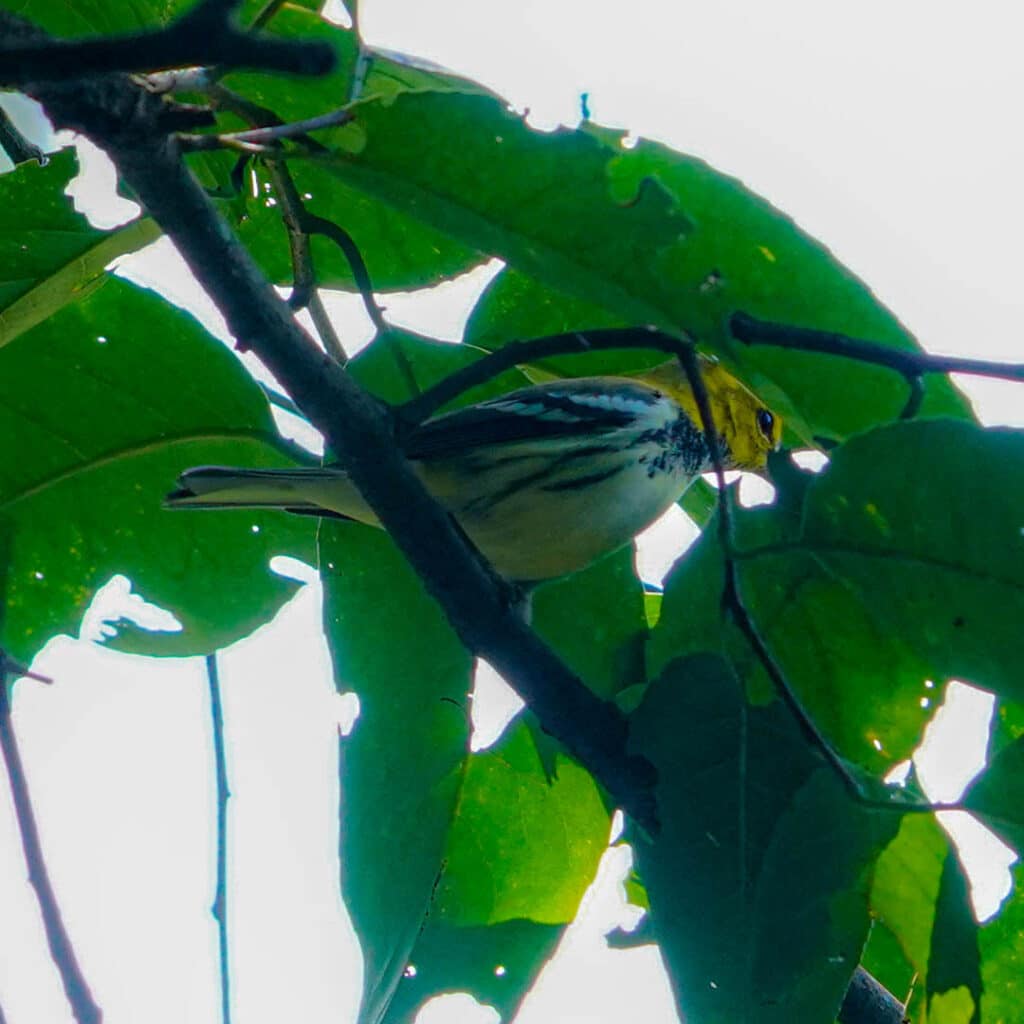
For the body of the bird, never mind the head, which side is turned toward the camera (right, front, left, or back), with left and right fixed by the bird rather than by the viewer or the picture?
right

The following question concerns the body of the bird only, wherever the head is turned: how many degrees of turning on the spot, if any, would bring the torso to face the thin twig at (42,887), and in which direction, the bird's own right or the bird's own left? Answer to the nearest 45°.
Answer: approximately 135° to the bird's own right
